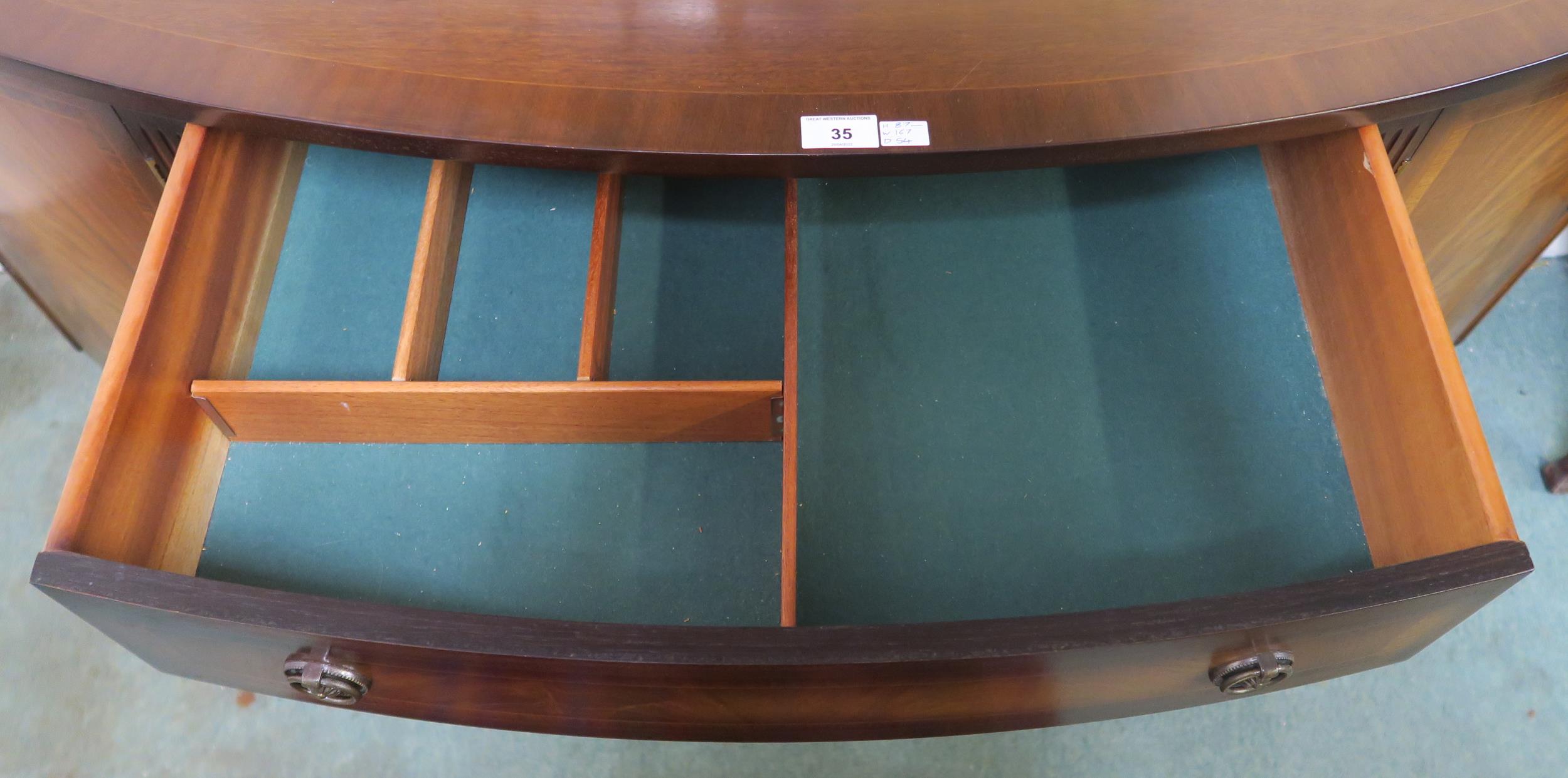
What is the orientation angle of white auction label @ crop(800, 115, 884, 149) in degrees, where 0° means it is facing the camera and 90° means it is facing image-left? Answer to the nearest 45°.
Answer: approximately 0°
